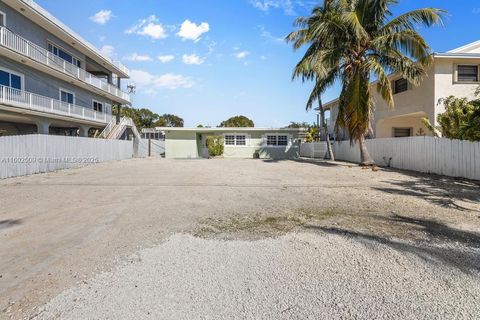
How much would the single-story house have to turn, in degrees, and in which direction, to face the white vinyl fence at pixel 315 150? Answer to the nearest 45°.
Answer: approximately 45° to its left

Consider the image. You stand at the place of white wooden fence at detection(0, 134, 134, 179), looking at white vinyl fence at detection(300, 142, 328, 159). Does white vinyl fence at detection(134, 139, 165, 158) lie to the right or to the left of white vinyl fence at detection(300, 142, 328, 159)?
left

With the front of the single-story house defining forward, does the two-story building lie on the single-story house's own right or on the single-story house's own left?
on the single-story house's own right

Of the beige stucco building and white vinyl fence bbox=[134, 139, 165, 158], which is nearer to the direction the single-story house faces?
the beige stucco building

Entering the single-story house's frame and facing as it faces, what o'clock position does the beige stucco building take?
The beige stucco building is roughly at 11 o'clock from the single-story house.

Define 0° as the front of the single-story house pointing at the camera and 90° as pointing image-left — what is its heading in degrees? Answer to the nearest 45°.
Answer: approximately 0°
